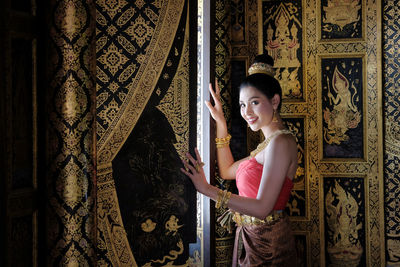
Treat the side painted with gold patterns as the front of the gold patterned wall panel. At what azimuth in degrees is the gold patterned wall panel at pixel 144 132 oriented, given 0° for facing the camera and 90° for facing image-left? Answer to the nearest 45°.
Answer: approximately 0°

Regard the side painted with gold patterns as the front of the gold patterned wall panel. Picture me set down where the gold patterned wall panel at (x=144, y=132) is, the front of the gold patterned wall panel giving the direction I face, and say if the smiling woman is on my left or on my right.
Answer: on my left
